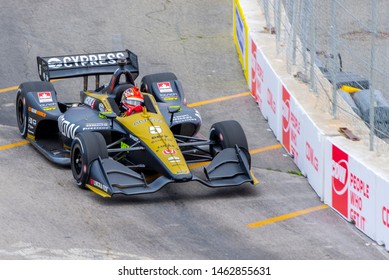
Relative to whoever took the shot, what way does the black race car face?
facing the viewer and to the right of the viewer

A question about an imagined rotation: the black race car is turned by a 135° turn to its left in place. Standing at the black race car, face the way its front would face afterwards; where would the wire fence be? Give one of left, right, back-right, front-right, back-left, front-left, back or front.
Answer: right
